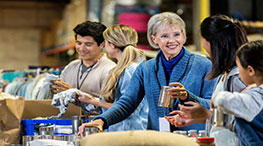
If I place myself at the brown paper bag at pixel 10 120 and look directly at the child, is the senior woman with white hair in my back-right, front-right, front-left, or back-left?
front-left

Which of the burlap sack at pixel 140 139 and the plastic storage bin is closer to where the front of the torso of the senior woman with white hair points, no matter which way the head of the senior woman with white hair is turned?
the burlap sack

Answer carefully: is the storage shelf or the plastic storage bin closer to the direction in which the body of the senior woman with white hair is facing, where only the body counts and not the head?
the plastic storage bin

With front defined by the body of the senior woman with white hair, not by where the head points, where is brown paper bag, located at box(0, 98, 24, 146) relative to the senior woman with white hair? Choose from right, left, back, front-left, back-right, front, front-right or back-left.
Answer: right

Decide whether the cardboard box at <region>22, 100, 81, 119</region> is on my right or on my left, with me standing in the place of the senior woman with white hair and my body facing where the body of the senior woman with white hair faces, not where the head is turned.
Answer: on my right

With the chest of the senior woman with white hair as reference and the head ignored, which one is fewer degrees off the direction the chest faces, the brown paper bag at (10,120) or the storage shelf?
the brown paper bag

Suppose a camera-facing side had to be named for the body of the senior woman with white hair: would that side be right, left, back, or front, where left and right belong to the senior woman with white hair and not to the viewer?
front

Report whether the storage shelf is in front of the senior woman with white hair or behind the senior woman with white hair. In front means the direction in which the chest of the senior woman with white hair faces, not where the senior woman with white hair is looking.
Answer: behind

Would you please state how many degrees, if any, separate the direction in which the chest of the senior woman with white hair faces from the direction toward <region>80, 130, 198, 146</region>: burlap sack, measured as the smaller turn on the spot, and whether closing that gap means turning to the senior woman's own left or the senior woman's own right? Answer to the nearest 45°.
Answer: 0° — they already face it
